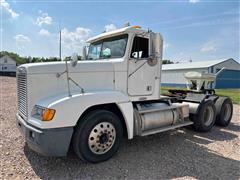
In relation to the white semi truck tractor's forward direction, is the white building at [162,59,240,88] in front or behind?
behind

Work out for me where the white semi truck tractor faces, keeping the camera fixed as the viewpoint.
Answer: facing the viewer and to the left of the viewer
